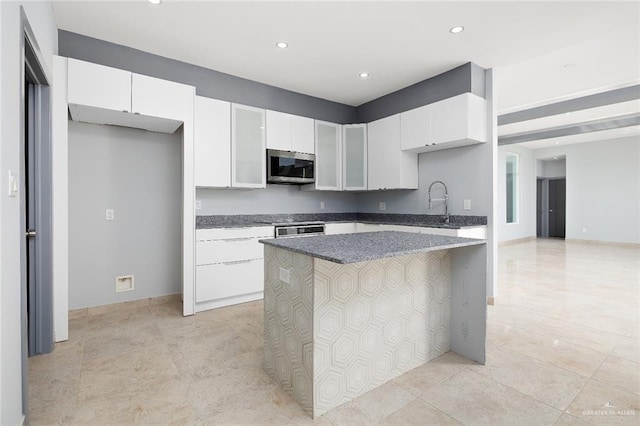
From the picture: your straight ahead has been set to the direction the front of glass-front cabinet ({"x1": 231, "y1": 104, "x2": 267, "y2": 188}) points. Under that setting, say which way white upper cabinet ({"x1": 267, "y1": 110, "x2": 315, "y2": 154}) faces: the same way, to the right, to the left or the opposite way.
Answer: the same way

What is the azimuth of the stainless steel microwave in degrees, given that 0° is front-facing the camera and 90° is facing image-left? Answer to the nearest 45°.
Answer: approximately 315°

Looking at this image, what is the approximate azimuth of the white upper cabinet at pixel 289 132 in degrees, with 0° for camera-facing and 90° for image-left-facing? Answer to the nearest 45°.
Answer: approximately 315°

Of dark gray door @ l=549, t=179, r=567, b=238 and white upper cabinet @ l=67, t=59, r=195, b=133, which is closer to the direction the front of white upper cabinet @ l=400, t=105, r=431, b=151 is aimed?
the white upper cabinet

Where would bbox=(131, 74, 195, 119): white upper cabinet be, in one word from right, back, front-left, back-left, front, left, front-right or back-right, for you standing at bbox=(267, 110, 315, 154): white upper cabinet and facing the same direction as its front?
right

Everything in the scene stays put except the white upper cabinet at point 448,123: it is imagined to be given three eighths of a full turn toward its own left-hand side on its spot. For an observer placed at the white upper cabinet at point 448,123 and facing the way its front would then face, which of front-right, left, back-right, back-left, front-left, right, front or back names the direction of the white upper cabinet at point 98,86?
back-right

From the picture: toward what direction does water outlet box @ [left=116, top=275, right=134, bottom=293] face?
toward the camera

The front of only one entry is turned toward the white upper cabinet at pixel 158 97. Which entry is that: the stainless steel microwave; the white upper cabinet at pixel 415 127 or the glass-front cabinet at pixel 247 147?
the white upper cabinet at pixel 415 127

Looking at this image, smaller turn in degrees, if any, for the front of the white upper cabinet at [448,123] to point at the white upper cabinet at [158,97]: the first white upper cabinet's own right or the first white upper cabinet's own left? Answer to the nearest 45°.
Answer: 0° — it already faces it

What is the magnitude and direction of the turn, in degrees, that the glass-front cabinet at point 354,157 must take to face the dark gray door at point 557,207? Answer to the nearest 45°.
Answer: approximately 135° to its left

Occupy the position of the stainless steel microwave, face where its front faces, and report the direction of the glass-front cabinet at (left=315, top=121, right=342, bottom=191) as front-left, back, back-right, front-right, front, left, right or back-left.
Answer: left

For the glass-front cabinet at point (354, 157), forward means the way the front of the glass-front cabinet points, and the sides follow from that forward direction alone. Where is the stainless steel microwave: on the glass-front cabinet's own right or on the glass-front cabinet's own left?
on the glass-front cabinet's own right

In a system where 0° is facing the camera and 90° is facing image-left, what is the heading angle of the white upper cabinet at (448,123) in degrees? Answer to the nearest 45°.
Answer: approximately 45°

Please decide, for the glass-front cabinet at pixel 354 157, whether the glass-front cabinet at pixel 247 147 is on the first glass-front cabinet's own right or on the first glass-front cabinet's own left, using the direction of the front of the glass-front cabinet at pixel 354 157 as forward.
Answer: on the first glass-front cabinet's own right

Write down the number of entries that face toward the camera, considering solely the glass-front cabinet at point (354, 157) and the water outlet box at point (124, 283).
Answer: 2

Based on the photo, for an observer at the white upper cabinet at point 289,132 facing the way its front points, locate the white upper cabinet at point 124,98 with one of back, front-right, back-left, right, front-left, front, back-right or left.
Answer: right

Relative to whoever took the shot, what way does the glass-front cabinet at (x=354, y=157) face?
facing the viewer
